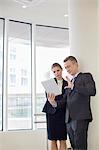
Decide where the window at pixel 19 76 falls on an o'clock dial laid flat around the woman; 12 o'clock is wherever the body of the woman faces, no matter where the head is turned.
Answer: The window is roughly at 5 o'clock from the woman.

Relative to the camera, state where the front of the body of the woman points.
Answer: toward the camera

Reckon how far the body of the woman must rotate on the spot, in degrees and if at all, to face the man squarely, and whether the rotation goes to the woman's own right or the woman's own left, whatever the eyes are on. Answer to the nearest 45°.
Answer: approximately 90° to the woman's own left

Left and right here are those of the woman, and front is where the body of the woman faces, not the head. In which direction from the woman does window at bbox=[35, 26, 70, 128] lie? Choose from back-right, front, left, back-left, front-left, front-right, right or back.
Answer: back

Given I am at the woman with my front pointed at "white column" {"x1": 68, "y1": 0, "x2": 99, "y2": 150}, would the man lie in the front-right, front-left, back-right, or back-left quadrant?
front-right
